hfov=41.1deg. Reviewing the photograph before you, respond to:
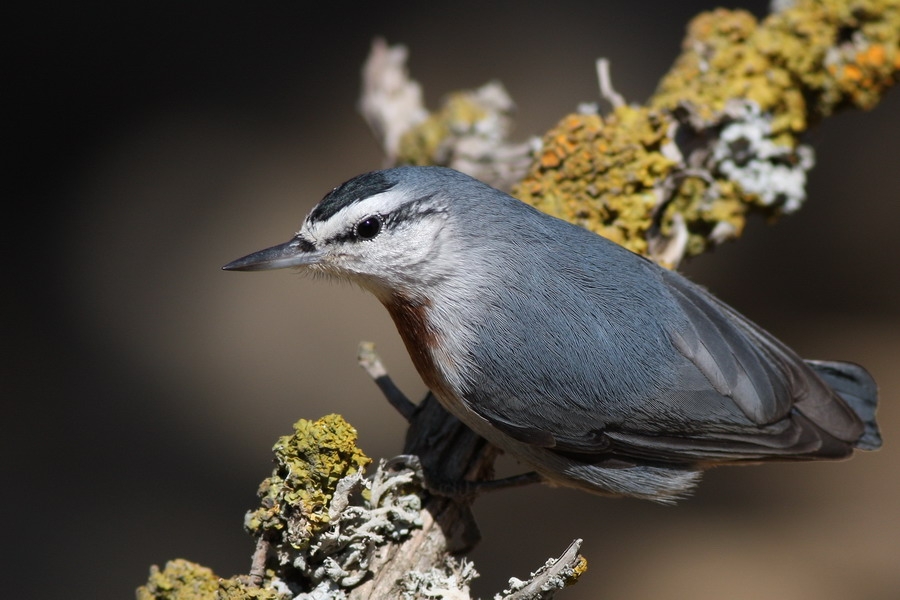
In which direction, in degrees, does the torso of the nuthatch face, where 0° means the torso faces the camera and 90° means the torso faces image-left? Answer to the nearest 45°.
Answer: approximately 90°
